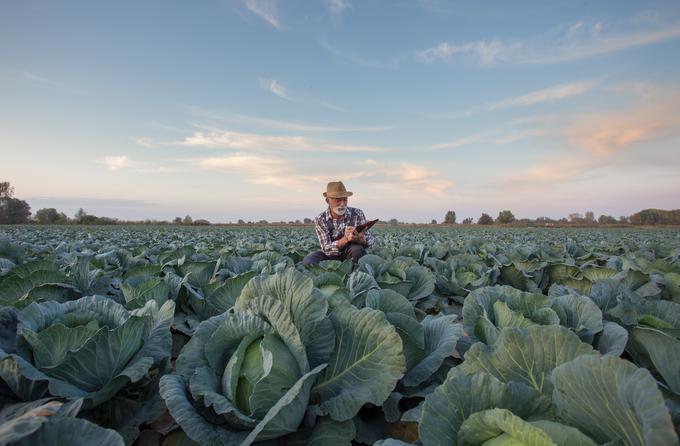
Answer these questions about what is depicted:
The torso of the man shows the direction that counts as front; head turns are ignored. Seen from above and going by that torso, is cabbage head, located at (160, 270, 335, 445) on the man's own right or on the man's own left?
on the man's own right

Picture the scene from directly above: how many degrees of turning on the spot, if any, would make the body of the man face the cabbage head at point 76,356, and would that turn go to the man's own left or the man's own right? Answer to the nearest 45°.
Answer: approximately 45° to the man's own right

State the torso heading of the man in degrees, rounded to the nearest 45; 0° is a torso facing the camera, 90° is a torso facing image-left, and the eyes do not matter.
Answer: approximately 315°
